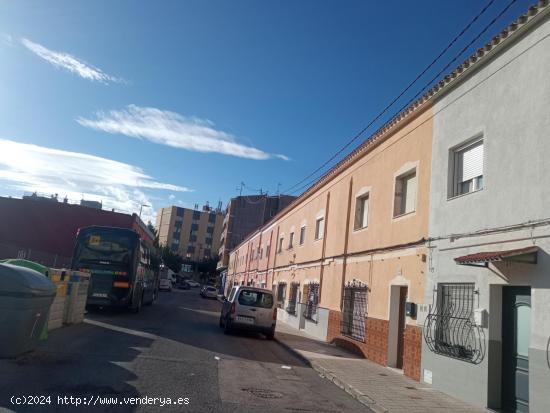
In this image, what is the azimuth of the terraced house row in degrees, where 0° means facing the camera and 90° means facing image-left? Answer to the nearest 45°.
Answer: approximately 45°

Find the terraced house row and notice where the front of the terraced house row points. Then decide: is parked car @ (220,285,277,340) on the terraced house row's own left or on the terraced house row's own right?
on the terraced house row's own right
